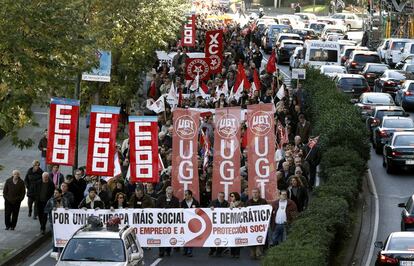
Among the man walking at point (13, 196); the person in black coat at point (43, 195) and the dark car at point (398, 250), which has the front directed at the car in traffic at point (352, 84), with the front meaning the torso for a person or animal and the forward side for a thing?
the dark car

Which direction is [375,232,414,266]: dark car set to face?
away from the camera

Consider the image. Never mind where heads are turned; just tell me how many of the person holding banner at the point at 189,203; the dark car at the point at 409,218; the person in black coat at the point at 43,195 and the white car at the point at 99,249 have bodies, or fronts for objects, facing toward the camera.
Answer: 3

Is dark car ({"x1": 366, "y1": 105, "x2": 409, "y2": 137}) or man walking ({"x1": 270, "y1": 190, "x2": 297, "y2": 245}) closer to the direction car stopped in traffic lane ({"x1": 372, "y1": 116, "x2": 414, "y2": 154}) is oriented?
the dark car

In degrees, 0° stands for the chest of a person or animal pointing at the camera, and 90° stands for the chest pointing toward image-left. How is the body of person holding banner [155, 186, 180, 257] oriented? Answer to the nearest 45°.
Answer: approximately 0°

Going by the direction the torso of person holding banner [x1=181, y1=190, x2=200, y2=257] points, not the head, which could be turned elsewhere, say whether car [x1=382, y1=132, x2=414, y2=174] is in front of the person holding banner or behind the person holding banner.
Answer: behind

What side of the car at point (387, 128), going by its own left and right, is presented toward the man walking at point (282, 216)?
back

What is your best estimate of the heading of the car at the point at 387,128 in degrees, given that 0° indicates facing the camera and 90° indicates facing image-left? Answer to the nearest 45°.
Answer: approximately 180°

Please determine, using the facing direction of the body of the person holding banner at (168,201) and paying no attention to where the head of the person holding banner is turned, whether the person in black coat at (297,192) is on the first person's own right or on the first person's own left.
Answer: on the first person's own left

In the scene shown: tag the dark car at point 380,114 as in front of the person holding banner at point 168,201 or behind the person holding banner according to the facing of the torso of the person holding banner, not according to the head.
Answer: behind

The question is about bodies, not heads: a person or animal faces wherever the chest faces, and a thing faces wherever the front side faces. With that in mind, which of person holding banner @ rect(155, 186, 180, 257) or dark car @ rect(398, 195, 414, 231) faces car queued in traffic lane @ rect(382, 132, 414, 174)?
the dark car

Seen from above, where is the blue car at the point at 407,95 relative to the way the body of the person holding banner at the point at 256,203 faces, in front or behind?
behind

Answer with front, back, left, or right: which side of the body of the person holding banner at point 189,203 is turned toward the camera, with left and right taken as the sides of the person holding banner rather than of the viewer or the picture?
front

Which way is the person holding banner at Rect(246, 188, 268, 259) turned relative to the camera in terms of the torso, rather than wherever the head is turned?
toward the camera
